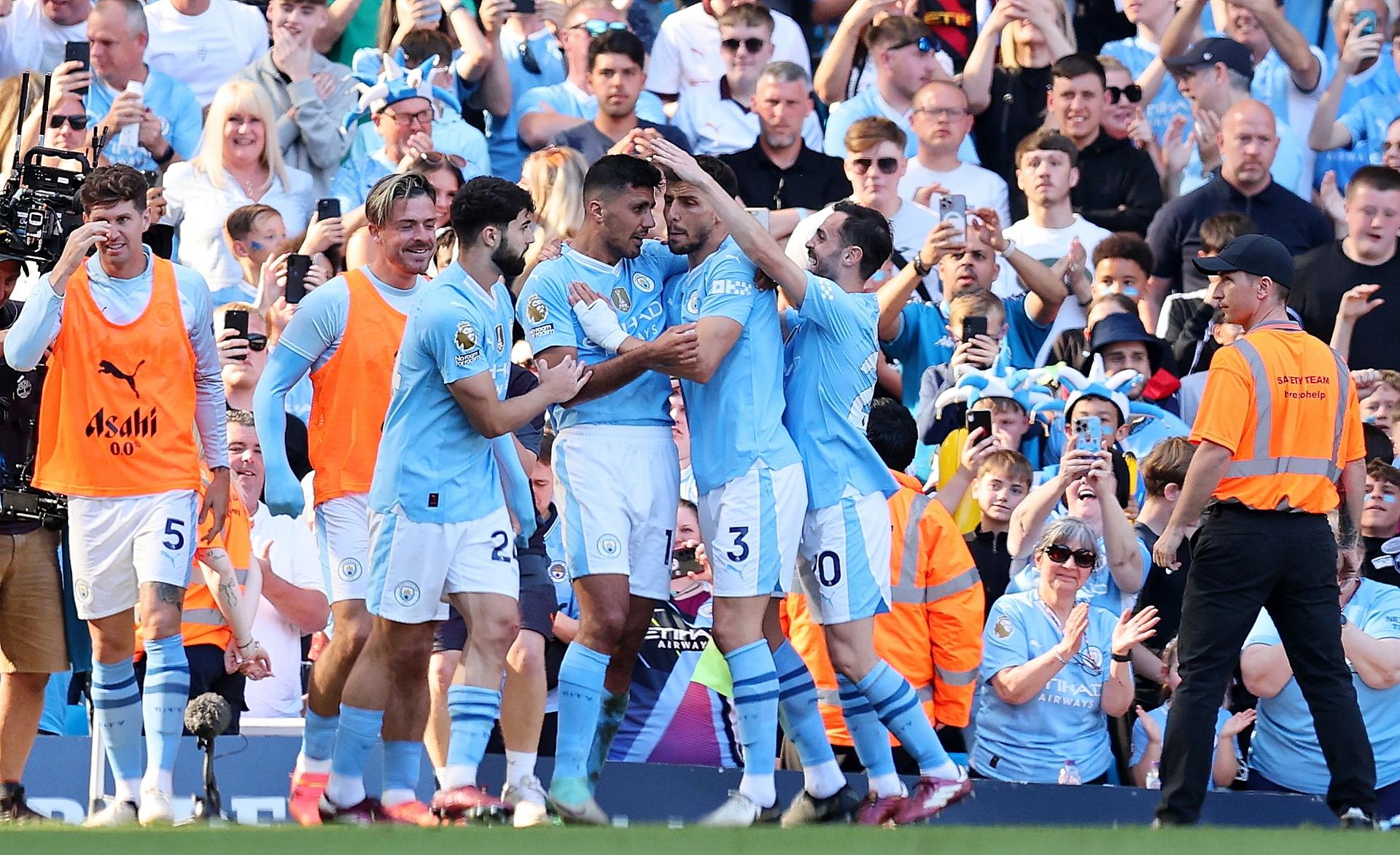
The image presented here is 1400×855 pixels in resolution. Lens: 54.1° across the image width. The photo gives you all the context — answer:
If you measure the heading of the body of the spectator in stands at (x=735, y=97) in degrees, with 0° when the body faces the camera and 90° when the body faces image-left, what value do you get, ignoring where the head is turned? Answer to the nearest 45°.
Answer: approximately 0°

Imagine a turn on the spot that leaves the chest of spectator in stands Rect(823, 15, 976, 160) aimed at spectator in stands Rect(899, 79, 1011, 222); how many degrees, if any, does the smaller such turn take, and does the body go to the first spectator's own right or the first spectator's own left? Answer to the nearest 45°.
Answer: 0° — they already face them

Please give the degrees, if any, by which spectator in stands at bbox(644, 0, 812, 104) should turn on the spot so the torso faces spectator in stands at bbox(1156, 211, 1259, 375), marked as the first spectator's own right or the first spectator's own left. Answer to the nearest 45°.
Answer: approximately 45° to the first spectator's own left

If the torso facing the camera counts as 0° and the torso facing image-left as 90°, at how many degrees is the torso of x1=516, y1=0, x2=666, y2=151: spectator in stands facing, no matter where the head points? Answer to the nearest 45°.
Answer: approximately 315°

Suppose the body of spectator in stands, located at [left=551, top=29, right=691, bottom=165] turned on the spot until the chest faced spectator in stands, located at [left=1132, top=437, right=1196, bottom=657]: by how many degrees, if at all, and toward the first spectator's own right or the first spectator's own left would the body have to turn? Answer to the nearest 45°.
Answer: approximately 45° to the first spectator's own left

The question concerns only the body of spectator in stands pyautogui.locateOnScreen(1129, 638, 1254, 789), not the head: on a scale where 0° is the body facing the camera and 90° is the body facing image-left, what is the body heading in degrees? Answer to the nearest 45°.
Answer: approximately 0°

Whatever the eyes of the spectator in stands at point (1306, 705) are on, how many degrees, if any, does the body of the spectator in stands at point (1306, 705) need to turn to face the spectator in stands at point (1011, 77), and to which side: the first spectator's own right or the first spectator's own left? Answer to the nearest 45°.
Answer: approximately 135° to the first spectator's own right
